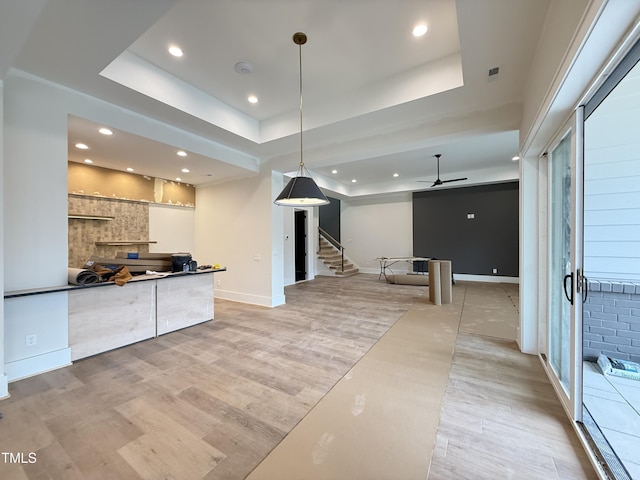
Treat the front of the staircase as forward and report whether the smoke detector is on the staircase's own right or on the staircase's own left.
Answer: on the staircase's own right

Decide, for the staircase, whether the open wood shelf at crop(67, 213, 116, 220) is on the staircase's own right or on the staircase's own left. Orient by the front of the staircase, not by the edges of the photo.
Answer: on the staircase's own right

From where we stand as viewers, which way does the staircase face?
facing the viewer and to the right of the viewer

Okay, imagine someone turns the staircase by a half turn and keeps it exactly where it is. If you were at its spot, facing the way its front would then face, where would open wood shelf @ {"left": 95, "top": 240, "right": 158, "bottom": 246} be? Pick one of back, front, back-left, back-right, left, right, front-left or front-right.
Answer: left

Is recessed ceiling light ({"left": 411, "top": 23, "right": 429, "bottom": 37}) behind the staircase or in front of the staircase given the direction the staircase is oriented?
in front

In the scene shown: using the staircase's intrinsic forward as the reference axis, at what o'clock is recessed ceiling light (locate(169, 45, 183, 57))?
The recessed ceiling light is roughly at 2 o'clock from the staircase.
